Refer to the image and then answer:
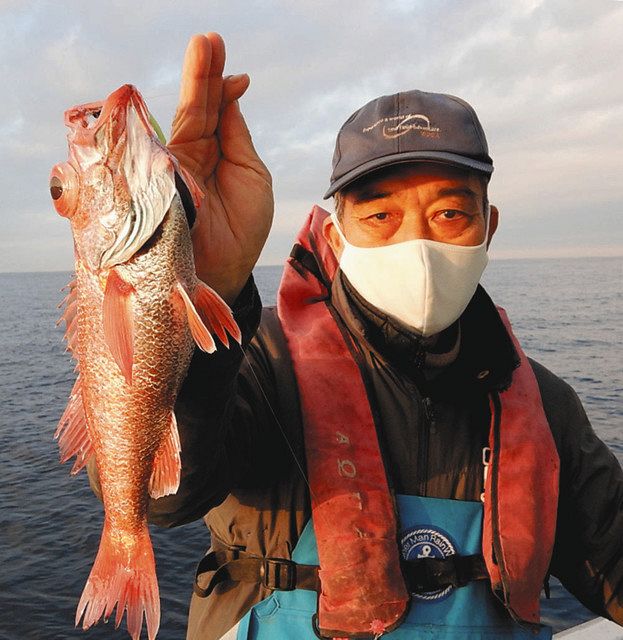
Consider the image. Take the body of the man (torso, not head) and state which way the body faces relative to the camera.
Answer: toward the camera

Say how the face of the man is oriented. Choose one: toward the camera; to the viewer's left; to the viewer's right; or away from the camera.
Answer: toward the camera
